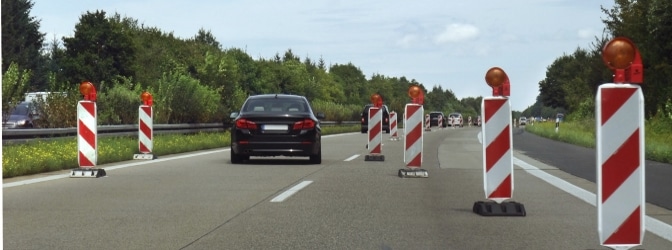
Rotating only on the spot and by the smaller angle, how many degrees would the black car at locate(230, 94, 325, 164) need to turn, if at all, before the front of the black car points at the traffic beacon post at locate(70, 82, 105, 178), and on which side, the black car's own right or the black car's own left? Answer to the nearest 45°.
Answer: approximately 135° to the black car's own left

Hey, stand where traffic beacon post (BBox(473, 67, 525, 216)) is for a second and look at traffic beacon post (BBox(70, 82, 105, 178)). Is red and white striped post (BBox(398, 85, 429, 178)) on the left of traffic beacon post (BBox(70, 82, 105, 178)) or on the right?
right

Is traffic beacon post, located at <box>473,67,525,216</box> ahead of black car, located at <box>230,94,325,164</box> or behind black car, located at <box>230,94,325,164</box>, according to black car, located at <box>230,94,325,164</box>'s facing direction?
behind

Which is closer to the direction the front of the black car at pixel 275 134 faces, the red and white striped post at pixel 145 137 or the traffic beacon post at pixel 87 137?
the red and white striped post

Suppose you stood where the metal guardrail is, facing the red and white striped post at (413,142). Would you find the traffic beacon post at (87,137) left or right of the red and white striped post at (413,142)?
right

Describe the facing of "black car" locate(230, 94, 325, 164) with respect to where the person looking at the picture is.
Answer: facing away from the viewer

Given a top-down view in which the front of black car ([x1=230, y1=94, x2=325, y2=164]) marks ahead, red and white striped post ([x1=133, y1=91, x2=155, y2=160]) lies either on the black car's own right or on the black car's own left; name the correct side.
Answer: on the black car's own left

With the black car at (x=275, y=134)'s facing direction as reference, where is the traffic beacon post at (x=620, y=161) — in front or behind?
behind
